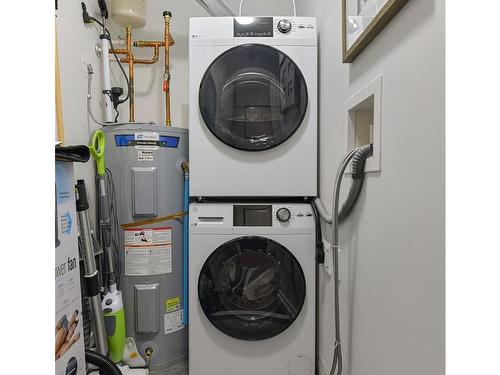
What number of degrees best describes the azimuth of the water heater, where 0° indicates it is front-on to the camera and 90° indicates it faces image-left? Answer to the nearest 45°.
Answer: approximately 0°

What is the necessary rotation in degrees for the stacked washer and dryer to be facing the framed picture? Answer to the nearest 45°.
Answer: approximately 45° to its left

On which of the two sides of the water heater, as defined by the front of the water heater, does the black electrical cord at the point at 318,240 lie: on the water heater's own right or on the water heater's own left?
on the water heater's own left

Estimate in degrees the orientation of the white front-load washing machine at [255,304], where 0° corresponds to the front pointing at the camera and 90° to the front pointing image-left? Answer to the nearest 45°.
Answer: approximately 0°

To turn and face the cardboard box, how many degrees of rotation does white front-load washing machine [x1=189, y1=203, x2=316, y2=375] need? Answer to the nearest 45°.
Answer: approximately 45° to its right

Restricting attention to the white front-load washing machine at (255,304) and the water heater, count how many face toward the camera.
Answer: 2

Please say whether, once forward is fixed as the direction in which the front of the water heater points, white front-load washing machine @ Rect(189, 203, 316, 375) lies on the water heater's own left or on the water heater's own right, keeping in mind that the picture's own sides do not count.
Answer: on the water heater's own left
